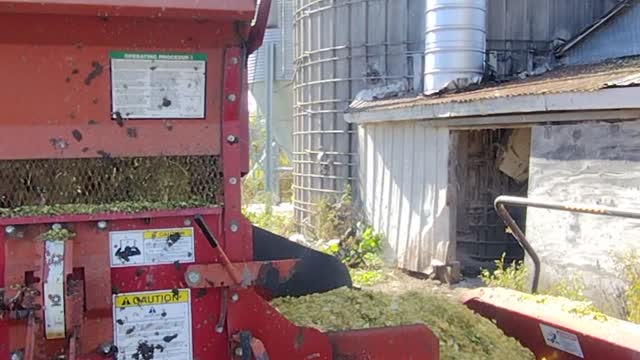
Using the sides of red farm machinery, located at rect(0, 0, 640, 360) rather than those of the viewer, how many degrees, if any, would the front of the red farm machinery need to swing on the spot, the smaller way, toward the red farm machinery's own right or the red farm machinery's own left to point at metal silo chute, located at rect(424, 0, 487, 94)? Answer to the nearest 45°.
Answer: approximately 180°

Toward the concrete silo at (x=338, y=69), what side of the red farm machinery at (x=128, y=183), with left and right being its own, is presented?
back

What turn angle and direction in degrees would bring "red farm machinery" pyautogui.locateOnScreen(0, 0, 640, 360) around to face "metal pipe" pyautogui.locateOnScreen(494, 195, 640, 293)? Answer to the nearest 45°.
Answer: approximately 135° to its left

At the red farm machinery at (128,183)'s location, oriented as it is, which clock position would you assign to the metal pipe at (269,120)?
The metal pipe is roughly at 6 o'clock from the red farm machinery.

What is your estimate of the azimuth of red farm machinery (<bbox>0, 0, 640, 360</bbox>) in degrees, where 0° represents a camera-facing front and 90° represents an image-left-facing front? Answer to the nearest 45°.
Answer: approximately 0°
